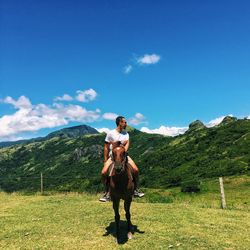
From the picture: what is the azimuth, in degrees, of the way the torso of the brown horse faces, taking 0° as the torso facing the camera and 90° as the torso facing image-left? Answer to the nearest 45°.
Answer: approximately 0°
